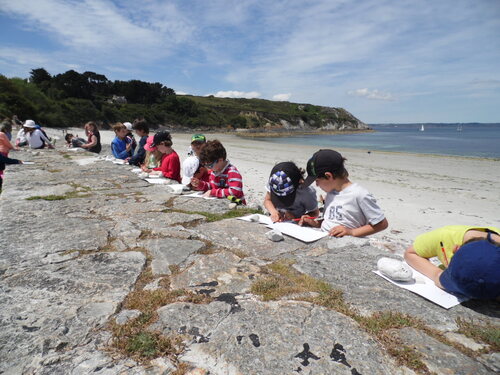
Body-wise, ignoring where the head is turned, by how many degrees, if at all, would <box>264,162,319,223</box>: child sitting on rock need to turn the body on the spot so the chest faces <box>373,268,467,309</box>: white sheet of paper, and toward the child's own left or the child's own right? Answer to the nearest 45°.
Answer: approximately 90° to the child's own left
